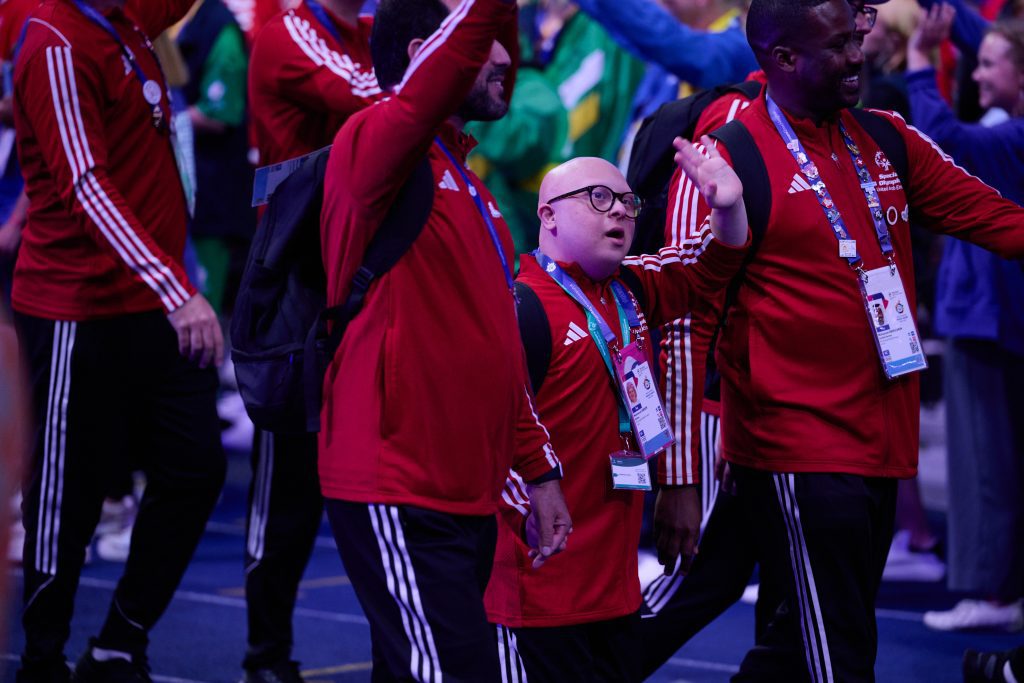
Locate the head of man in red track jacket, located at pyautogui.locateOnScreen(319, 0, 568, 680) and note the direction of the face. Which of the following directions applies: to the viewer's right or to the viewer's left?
to the viewer's right

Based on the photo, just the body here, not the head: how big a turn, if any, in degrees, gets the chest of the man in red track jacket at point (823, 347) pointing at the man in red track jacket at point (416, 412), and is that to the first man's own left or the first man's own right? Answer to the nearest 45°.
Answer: approximately 90° to the first man's own right

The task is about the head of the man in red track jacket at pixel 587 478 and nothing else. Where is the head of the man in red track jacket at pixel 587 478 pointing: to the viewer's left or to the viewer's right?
to the viewer's right

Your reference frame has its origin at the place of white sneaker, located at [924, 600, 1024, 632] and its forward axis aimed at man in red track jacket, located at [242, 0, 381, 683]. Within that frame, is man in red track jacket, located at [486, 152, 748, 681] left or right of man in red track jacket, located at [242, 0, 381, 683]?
left

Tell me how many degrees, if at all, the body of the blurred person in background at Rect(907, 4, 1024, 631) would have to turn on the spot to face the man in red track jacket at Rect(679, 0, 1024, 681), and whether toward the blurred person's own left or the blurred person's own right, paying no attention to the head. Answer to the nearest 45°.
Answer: approximately 90° to the blurred person's own left

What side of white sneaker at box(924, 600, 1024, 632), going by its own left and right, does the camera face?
left

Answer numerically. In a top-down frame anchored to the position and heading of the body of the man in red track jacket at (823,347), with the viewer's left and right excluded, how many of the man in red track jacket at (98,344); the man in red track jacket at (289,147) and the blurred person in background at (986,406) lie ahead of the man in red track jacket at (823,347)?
0

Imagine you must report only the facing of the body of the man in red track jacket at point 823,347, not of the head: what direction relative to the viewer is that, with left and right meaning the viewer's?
facing the viewer and to the right of the viewer

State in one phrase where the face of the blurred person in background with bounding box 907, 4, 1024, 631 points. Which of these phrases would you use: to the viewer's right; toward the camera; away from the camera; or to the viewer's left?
to the viewer's left
